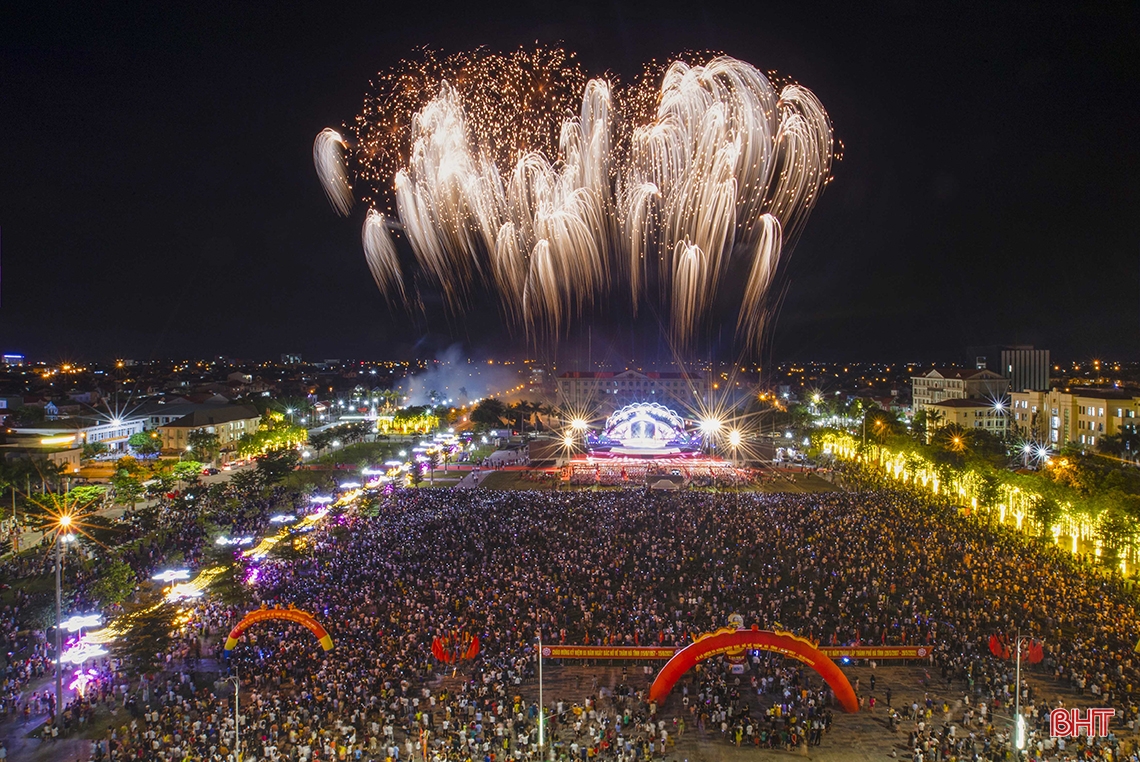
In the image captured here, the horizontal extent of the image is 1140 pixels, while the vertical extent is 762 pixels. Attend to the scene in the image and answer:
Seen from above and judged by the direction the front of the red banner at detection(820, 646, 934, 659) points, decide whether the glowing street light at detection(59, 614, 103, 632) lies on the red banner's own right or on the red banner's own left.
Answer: on the red banner's own right

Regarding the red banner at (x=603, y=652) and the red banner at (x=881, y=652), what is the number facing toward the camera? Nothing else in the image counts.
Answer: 2

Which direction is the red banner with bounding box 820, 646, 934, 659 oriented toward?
toward the camera

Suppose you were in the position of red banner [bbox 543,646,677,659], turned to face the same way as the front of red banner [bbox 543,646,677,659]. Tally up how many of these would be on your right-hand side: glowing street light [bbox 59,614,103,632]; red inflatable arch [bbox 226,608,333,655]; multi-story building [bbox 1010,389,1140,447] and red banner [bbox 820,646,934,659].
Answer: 2

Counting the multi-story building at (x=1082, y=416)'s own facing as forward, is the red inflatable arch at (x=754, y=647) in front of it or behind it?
in front

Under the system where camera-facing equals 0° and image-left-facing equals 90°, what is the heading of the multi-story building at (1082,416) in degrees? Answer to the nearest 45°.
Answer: approximately 45°

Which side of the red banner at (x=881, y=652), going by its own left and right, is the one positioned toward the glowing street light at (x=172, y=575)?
right

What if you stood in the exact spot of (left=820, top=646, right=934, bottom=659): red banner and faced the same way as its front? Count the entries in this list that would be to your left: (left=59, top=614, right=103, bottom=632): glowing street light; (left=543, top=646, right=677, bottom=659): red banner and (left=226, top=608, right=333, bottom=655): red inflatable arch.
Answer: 0

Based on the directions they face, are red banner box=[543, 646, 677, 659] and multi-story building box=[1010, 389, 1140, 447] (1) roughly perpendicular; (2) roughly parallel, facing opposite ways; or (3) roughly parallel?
roughly perpendicular

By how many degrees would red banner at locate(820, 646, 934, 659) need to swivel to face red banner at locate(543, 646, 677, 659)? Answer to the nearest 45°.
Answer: approximately 90° to its right

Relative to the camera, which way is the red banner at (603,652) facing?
toward the camera

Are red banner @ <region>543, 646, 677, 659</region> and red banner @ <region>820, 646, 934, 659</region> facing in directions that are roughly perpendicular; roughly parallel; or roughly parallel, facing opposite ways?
roughly parallel

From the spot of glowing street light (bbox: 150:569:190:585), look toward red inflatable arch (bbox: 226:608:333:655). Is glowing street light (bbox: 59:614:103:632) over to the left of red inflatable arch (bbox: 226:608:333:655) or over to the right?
right

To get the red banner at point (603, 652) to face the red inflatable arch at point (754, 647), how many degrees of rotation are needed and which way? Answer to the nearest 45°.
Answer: approximately 45° to its left

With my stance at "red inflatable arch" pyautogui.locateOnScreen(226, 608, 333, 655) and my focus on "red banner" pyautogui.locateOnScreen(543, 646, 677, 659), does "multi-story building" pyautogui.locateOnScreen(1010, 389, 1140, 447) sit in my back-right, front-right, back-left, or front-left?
front-left

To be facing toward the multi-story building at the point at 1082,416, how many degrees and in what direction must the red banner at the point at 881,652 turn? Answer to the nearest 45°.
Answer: approximately 180°
